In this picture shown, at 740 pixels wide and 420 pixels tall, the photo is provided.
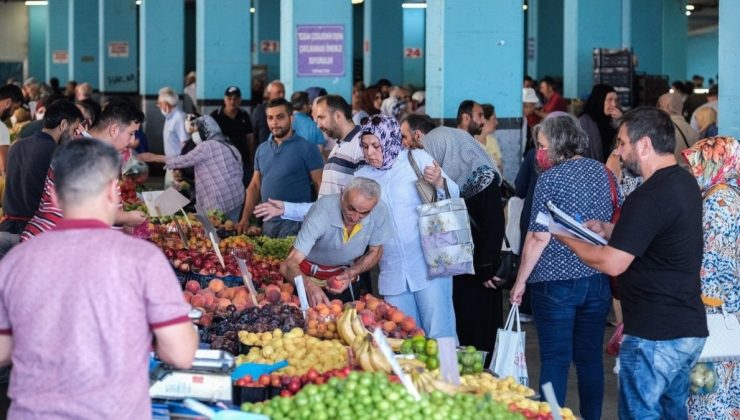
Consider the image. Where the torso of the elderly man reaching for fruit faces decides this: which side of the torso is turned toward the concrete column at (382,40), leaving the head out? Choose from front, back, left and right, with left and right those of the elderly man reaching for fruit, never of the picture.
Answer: back

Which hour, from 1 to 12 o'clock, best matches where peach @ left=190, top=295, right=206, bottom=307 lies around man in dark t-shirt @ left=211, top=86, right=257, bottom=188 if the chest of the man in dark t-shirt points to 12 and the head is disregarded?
The peach is roughly at 12 o'clock from the man in dark t-shirt.

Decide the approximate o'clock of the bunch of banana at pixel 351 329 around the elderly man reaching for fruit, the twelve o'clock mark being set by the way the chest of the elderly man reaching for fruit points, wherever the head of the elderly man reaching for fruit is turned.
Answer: The bunch of banana is roughly at 12 o'clock from the elderly man reaching for fruit.

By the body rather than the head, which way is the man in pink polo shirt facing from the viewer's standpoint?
away from the camera

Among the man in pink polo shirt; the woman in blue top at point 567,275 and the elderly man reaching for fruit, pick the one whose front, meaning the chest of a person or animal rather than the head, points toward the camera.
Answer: the elderly man reaching for fruit

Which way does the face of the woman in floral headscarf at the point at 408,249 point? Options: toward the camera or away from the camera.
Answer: toward the camera

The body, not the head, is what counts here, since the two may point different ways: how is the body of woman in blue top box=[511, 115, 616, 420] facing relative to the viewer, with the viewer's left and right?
facing away from the viewer and to the left of the viewer

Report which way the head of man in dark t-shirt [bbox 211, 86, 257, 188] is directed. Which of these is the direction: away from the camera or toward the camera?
toward the camera

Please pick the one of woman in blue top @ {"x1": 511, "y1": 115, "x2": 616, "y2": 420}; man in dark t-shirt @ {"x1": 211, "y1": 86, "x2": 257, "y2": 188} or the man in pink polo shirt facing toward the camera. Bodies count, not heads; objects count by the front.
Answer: the man in dark t-shirt

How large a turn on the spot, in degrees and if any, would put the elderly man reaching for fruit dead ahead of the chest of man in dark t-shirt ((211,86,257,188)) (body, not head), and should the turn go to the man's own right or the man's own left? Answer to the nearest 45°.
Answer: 0° — they already face them

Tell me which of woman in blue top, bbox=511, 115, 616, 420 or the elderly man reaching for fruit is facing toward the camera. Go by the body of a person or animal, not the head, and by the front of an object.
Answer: the elderly man reaching for fruit

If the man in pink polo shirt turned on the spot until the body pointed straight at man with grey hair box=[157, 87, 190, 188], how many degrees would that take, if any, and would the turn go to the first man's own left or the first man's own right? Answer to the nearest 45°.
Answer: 0° — they already face them

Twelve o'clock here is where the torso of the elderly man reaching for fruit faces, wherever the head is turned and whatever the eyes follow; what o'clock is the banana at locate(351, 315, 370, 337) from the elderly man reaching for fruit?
The banana is roughly at 12 o'clock from the elderly man reaching for fruit.

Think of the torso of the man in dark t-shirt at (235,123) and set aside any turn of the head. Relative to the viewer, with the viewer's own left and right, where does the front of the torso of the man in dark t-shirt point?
facing the viewer

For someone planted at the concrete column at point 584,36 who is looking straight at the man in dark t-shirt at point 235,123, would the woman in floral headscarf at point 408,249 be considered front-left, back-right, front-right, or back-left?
front-left
